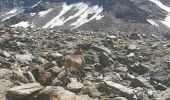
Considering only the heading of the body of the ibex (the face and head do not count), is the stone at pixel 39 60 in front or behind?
behind

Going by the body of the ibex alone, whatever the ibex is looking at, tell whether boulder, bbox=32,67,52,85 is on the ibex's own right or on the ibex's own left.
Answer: on the ibex's own right

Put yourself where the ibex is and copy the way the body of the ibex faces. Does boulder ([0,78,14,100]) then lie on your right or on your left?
on your right

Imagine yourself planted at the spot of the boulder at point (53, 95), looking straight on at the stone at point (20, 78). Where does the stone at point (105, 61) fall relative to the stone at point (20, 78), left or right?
right

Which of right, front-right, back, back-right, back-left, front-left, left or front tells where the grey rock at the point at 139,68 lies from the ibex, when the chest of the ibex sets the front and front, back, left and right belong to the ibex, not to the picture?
left

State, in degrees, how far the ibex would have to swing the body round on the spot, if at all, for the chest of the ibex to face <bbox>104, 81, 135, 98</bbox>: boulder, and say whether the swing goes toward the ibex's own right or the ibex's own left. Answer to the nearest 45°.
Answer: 0° — it already faces it

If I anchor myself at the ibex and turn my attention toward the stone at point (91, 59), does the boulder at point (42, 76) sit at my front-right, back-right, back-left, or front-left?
back-left

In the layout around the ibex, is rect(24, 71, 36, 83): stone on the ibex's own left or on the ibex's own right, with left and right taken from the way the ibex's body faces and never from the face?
on the ibex's own right

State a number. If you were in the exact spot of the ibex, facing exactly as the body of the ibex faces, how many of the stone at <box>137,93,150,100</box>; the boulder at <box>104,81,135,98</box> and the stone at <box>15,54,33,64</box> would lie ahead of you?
2

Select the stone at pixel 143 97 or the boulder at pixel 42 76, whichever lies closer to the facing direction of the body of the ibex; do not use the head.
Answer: the stone

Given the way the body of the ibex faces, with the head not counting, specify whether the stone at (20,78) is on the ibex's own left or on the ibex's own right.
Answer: on the ibex's own right

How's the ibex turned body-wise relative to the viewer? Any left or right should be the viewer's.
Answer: facing the viewer and to the right of the viewer
